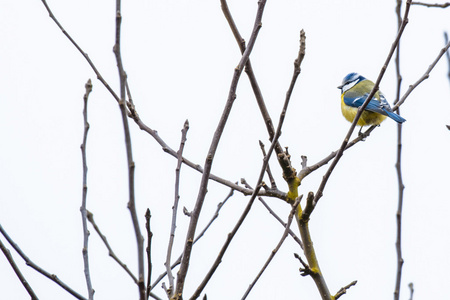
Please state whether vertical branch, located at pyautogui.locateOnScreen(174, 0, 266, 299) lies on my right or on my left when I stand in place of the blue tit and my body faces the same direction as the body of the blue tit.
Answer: on my left

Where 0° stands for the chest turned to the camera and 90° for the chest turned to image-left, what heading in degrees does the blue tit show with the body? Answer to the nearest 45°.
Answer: approximately 90°
